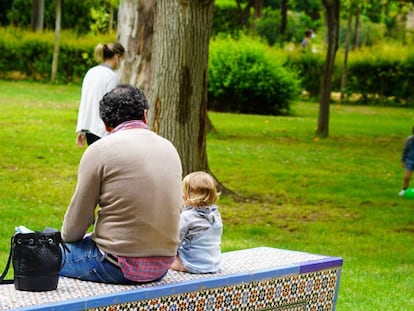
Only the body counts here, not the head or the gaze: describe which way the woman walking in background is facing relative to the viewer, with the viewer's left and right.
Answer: facing away from the viewer and to the right of the viewer

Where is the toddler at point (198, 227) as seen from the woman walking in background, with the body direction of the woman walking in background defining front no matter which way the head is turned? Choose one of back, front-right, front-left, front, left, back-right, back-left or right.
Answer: back-right

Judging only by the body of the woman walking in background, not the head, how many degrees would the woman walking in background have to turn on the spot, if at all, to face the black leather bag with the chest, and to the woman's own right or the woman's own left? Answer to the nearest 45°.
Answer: approximately 135° to the woman's own right

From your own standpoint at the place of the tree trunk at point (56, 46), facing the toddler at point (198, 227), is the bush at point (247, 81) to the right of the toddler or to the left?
left

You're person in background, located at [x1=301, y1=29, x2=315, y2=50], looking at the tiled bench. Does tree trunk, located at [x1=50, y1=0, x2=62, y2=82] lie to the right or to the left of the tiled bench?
right

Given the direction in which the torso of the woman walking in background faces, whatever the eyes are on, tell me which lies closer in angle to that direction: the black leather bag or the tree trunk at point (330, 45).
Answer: the tree trunk
